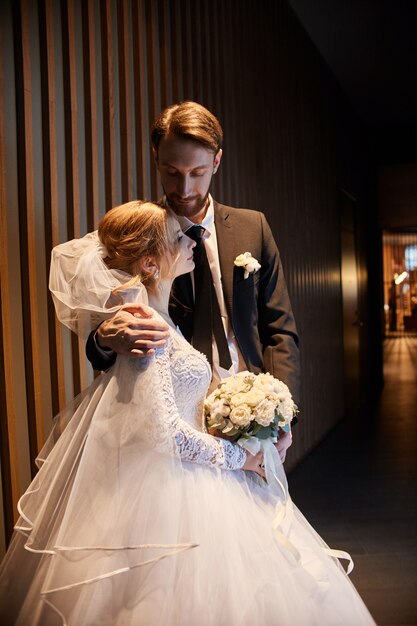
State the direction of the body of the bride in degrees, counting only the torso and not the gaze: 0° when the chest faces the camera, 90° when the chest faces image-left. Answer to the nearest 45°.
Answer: approximately 270°

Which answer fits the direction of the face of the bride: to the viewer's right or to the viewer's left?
to the viewer's right
